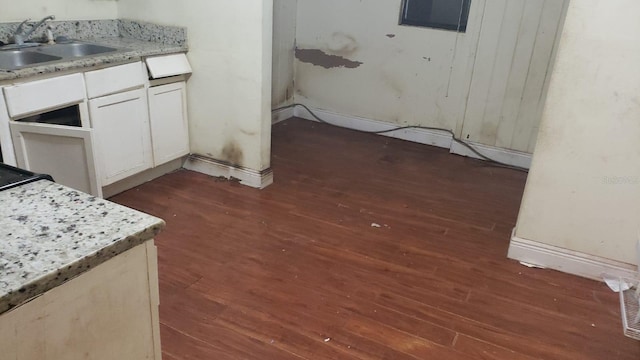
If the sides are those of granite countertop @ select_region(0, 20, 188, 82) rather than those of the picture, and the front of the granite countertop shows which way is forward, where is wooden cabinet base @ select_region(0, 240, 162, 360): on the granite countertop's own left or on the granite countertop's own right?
on the granite countertop's own right

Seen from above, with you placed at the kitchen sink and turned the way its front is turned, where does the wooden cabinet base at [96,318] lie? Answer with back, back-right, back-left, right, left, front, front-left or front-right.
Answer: front-right

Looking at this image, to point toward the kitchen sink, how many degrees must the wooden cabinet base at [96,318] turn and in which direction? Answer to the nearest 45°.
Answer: approximately 45° to its left

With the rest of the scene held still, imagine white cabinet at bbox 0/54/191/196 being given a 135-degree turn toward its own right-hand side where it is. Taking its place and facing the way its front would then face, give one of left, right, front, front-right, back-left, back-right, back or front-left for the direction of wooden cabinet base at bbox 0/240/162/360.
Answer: left

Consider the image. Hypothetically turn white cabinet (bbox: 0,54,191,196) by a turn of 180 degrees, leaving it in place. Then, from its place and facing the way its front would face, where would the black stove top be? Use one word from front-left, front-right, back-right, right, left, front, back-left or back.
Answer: back-left

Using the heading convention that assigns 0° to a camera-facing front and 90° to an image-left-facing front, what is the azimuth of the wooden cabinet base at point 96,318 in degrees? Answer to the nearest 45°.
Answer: approximately 225°

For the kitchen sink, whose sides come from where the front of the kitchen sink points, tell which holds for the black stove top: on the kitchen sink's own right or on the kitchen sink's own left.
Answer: on the kitchen sink's own right

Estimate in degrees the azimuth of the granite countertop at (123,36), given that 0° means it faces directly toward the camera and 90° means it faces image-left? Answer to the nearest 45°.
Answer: approximately 315°

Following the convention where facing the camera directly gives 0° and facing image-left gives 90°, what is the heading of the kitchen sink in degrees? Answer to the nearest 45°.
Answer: approximately 315°

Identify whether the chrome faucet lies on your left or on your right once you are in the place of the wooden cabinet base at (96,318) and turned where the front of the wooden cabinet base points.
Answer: on your left
